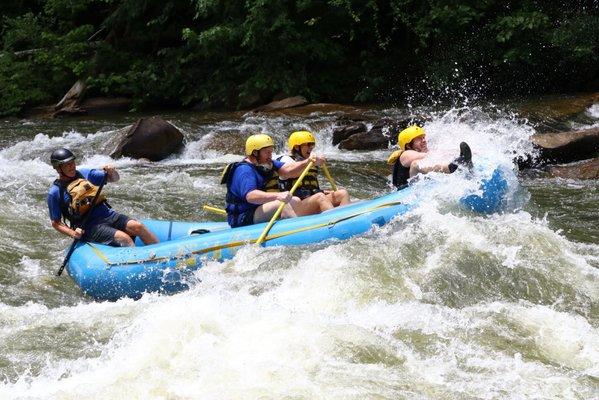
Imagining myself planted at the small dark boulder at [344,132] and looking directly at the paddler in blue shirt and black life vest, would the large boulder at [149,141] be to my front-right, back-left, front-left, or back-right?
front-right

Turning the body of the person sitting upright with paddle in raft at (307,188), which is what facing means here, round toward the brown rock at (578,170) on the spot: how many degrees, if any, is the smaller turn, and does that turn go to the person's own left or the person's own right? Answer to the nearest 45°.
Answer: approximately 45° to the person's own left

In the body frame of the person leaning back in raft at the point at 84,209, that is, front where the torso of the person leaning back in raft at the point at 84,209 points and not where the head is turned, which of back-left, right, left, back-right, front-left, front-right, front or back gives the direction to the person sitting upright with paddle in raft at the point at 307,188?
front-left

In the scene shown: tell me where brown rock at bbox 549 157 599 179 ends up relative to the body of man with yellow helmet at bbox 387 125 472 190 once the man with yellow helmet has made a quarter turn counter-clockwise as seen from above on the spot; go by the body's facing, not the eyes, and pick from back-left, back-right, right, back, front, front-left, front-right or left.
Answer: front-right

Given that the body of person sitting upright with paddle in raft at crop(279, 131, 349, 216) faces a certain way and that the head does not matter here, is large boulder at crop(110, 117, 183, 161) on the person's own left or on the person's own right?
on the person's own left

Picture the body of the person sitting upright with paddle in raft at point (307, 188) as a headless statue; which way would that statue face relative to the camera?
to the viewer's right

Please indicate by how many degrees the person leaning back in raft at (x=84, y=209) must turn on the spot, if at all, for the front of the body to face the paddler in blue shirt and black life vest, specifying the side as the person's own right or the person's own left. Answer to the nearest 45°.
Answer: approximately 45° to the person's own left

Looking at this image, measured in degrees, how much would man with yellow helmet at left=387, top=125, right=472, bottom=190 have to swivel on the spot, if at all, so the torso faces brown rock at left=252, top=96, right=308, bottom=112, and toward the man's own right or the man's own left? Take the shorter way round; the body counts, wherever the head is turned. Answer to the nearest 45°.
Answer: approximately 90° to the man's own left

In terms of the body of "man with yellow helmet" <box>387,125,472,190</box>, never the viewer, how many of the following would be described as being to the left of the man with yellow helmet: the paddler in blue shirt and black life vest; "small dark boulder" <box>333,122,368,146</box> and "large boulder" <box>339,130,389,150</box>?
2

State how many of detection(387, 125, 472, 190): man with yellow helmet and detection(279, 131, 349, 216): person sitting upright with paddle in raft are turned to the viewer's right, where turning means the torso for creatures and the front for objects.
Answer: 2

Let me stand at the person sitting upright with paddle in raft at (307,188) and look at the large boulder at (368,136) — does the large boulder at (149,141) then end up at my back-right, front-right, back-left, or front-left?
front-left

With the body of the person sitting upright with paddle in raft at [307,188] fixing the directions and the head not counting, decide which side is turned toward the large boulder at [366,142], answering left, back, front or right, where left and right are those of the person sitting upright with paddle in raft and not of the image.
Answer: left

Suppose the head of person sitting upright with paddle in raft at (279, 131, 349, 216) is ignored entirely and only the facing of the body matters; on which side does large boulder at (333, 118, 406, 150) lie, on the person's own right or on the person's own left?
on the person's own left

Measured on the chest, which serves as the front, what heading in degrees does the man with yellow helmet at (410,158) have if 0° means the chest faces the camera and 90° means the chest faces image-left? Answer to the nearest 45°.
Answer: approximately 270°

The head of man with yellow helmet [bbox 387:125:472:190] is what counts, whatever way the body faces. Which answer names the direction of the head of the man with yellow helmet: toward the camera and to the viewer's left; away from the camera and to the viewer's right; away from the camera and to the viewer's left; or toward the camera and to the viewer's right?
toward the camera and to the viewer's right

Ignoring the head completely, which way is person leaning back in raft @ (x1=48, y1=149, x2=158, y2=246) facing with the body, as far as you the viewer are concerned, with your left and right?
facing the viewer and to the right of the viewer

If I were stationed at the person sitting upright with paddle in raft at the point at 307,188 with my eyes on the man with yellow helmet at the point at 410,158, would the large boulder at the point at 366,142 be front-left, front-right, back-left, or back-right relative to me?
front-left
